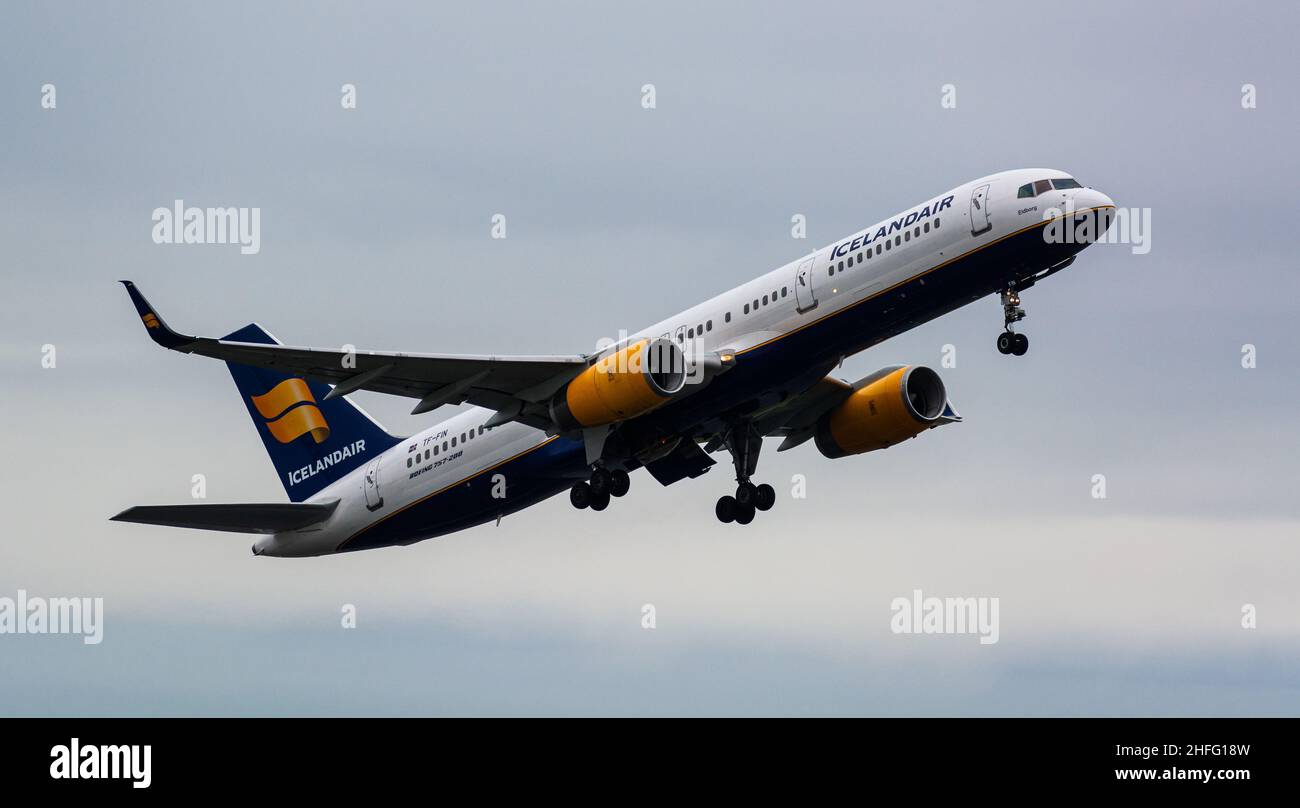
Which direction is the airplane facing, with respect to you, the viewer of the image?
facing the viewer and to the right of the viewer
